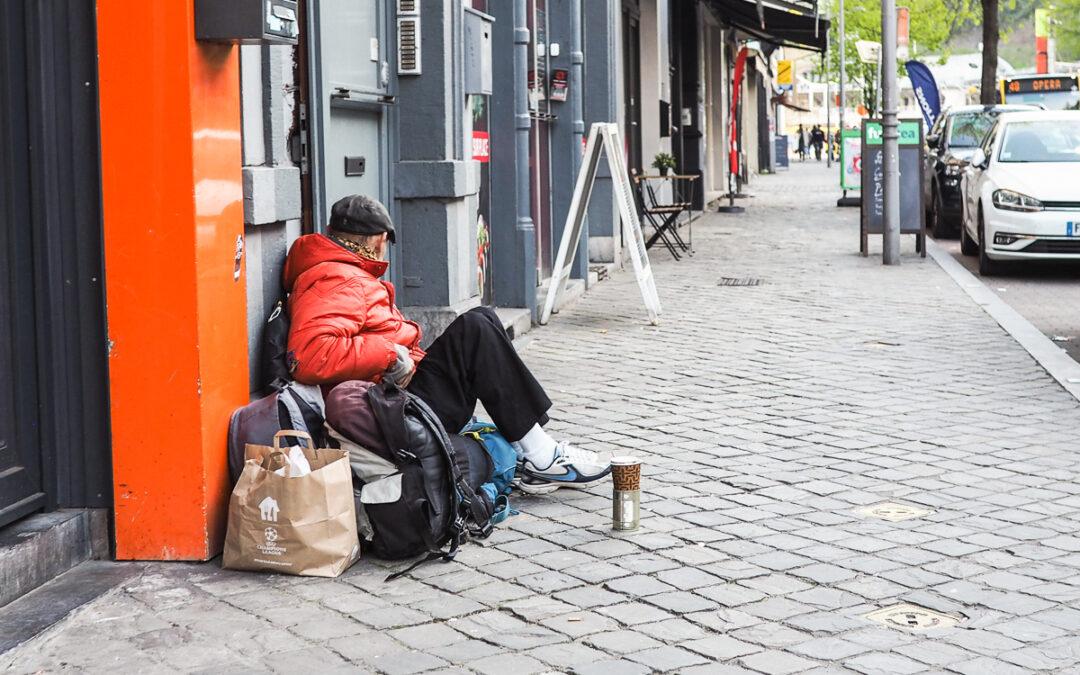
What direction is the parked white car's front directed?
toward the camera

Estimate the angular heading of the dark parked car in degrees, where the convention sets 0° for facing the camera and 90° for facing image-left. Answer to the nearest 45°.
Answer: approximately 0°

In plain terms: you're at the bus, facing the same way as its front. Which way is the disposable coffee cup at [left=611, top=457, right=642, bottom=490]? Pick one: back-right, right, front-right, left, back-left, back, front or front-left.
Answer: front

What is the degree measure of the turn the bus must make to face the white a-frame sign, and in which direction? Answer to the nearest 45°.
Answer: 0° — it already faces it

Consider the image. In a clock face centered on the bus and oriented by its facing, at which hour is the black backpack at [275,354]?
The black backpack is roughly at 12 o'clock from the bus.

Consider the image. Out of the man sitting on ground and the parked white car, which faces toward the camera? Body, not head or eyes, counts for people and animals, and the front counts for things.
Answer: the parked white car

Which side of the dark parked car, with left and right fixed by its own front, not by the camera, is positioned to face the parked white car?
front

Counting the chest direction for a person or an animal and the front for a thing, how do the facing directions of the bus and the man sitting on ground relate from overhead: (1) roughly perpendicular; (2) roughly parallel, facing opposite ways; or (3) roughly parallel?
roughly perpendicular

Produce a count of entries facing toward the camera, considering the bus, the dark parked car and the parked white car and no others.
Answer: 3

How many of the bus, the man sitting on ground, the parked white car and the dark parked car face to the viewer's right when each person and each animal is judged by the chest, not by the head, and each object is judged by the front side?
1

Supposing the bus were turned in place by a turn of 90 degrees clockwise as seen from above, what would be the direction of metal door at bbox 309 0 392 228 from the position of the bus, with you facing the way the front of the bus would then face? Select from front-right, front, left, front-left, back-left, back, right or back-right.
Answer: left

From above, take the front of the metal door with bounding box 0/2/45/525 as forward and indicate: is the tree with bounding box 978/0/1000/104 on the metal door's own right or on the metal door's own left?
on the metal door's own left

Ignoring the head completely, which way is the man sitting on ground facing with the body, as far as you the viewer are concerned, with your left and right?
facing to the right of the viewer

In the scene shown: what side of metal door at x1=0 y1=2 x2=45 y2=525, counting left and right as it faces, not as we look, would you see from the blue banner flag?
left

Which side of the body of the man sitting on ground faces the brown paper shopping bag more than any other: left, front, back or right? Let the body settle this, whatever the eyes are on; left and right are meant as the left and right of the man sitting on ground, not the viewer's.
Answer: right
